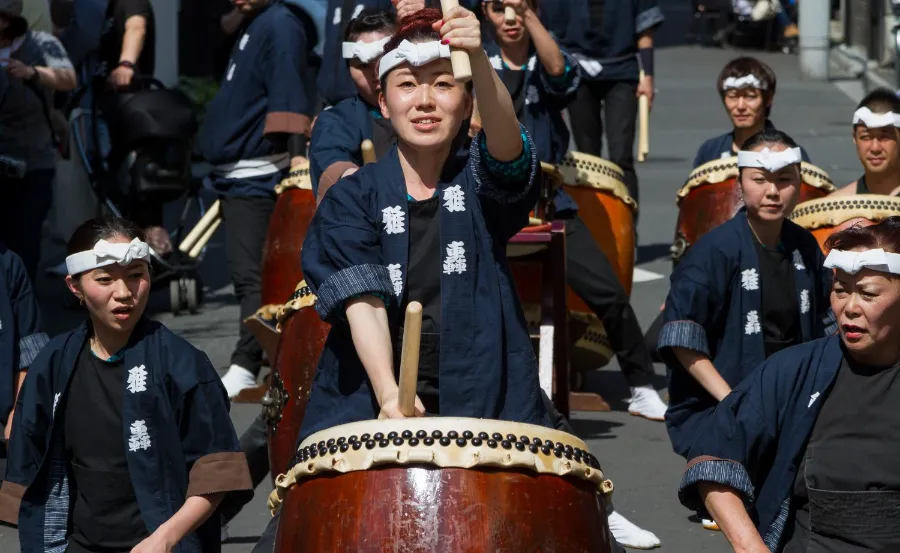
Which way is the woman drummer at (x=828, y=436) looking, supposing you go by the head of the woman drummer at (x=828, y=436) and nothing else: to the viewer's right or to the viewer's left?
to the viewer's left

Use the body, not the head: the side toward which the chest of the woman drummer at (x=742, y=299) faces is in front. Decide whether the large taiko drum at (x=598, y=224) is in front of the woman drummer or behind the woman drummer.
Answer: behind

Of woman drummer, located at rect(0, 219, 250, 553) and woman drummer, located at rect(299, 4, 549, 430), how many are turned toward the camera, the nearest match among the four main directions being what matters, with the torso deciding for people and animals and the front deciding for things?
2

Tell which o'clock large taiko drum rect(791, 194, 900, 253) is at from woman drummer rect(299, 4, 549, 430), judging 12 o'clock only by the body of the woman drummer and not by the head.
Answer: The large taiko drum is roughly at 7 o'clock from the woman drummer.

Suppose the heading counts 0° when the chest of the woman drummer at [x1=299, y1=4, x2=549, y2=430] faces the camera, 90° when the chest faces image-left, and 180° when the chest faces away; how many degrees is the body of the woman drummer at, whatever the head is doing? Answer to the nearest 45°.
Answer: approximately 0°

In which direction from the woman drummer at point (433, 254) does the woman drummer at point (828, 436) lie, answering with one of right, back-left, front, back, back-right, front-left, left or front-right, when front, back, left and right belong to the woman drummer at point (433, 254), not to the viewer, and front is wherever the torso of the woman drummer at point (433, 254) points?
left

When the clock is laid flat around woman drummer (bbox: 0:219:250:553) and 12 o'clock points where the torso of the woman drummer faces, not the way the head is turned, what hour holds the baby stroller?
The baby stroller is roughly at 6 o'clock from the woman drummer.

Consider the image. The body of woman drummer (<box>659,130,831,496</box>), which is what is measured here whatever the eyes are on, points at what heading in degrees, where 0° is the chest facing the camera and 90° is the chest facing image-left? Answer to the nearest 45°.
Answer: approximately 315°

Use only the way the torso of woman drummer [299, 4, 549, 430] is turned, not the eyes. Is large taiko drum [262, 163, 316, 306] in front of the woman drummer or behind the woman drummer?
behind

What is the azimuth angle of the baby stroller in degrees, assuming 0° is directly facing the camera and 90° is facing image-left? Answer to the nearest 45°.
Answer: approximately 315°

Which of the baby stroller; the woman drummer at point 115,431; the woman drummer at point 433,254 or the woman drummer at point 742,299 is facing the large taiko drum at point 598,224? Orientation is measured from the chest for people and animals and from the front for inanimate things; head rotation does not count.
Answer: the baby stroller

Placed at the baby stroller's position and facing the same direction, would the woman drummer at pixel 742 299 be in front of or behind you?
in front

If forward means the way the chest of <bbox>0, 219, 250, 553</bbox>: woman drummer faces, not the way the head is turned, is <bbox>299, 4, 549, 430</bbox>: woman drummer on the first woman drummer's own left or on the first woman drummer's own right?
on the first woman drummer's own left
